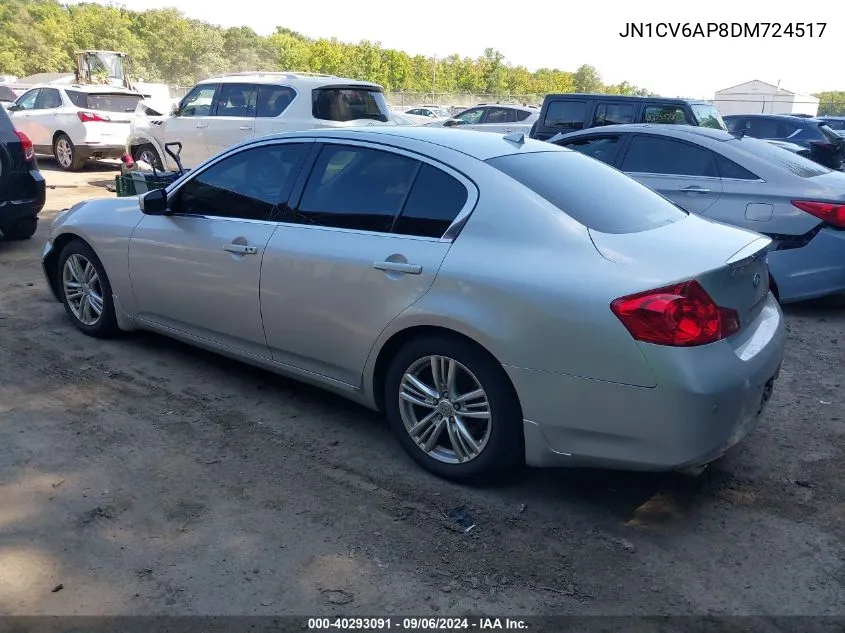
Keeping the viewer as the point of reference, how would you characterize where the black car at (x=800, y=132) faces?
facing away from the viewer and to the left of the viewer

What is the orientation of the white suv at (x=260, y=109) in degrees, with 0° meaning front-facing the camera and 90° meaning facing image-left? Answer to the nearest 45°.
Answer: approximately 135°

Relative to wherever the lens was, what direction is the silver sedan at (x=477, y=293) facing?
facing away from the viewer and to the left of the viewer

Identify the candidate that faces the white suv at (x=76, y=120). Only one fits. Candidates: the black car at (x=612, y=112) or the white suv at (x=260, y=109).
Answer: the white suv at (x=260, y=109)

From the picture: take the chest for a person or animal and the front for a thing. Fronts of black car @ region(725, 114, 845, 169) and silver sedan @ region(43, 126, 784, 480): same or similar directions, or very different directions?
same or similar directions

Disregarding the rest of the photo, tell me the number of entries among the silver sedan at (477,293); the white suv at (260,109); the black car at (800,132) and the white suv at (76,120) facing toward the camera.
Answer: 0

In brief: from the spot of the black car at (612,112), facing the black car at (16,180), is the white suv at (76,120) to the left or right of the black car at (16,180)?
right

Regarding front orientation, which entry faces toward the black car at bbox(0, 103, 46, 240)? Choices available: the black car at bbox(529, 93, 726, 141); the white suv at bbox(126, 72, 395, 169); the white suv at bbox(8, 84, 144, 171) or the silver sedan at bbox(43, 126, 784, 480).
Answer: the silver sedan

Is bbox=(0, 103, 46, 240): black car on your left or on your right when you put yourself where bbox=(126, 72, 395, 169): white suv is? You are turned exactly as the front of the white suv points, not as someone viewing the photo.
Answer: on your left

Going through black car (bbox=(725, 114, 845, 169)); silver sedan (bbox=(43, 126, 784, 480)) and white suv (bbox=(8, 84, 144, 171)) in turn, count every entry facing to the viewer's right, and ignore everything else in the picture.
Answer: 0

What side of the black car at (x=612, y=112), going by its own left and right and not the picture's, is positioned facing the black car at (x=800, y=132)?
left

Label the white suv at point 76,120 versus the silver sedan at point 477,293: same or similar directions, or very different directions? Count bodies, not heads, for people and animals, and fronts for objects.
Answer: same or similar directions

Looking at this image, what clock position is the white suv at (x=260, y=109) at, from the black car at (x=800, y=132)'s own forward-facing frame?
The white suv is roughly at 9 o'clock from the black car.

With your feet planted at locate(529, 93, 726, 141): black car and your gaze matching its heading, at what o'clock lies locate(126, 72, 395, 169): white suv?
The white suv is roughly at 4 o'clock from the black car.

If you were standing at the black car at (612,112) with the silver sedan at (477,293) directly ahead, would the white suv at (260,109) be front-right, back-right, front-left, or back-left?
front-right

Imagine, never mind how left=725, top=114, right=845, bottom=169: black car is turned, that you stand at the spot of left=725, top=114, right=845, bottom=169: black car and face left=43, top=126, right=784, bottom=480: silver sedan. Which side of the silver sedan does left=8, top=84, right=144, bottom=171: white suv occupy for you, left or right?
right

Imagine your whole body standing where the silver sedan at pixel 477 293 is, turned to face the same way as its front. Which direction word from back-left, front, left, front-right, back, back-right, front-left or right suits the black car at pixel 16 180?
front

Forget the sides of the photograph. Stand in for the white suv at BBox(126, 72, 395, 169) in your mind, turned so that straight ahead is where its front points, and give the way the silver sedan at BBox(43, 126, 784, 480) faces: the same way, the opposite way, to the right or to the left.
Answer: the same way
